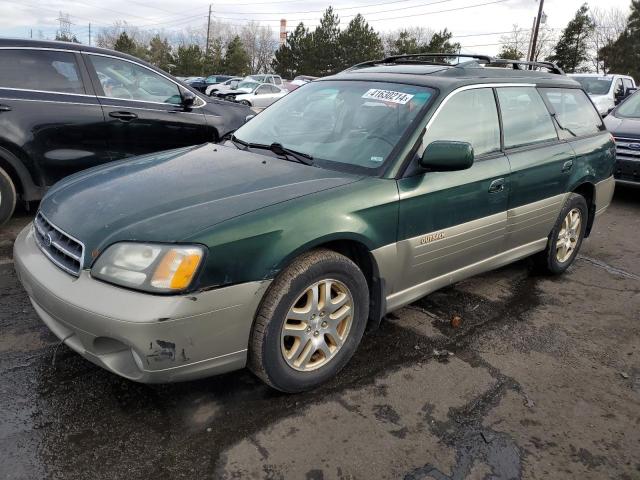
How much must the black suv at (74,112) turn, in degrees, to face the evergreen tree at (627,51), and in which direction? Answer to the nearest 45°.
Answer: approximately 45° to its left

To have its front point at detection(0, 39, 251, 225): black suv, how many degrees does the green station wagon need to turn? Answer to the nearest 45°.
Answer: approximately 90° to its right

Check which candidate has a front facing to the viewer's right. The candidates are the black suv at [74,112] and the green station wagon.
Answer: the black suv

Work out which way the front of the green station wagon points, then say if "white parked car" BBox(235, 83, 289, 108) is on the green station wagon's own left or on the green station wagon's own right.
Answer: on the green station wagon's own right

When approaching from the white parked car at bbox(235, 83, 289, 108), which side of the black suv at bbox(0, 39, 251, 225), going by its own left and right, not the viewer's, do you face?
left

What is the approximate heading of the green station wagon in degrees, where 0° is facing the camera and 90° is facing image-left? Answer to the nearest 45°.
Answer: approximately 45°

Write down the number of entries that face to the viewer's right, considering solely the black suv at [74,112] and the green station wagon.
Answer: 1

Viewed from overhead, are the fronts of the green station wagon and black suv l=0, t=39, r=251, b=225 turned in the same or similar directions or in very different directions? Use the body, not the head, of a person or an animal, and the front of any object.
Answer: very different directions

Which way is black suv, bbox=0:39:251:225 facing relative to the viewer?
to the viewer's right

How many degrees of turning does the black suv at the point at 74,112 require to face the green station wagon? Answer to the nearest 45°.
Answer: approximately 90° to its right

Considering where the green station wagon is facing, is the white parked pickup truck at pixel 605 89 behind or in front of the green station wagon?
behind
